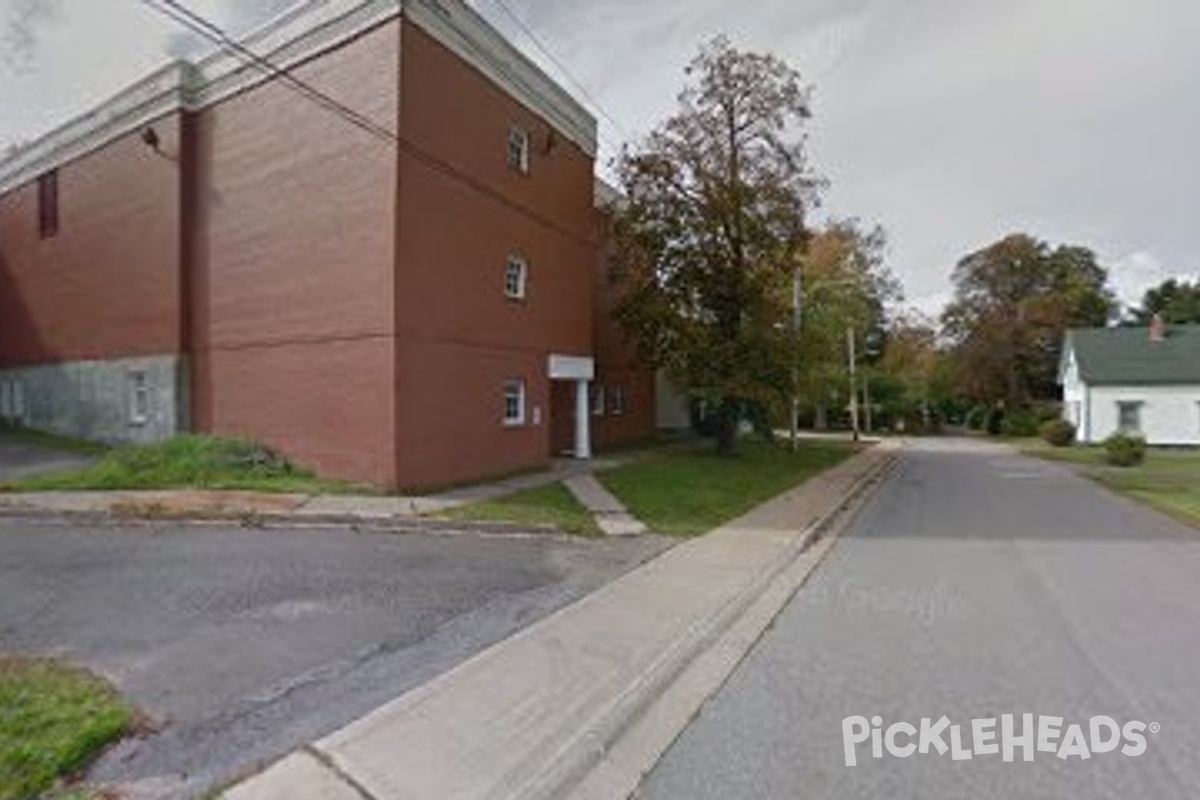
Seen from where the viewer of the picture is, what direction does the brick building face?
facing the viewer and to the right of the viewer

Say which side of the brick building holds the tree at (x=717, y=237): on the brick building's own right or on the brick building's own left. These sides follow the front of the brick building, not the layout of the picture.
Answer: on the brick building's own left
